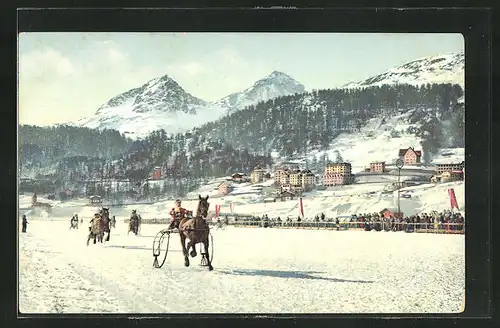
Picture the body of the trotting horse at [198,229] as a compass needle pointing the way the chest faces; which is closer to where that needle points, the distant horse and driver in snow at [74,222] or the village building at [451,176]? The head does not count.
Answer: the village building

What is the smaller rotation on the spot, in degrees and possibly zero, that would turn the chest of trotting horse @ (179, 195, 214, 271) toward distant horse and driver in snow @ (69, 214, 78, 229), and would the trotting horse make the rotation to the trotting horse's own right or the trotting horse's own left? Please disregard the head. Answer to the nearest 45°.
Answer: approximately 135° to the trotting horse's own right

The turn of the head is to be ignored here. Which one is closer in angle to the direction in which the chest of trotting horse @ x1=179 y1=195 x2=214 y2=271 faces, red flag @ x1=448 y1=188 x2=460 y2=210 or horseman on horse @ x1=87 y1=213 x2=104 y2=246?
the red flag

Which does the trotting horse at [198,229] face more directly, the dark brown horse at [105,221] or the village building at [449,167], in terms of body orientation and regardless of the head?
the village building

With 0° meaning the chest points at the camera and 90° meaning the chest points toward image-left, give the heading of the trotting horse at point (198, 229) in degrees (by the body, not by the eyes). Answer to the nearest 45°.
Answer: approximately 315°

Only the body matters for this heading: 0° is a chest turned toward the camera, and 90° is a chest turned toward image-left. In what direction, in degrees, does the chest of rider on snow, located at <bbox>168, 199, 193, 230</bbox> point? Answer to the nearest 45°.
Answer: approximately 315°
